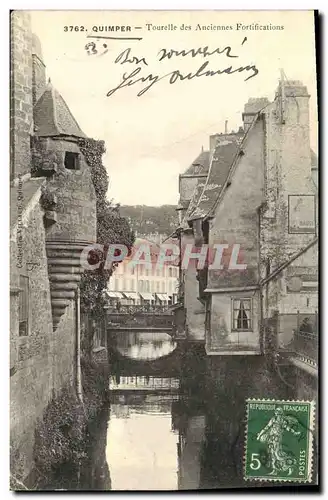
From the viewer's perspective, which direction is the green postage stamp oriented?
toward the camera
